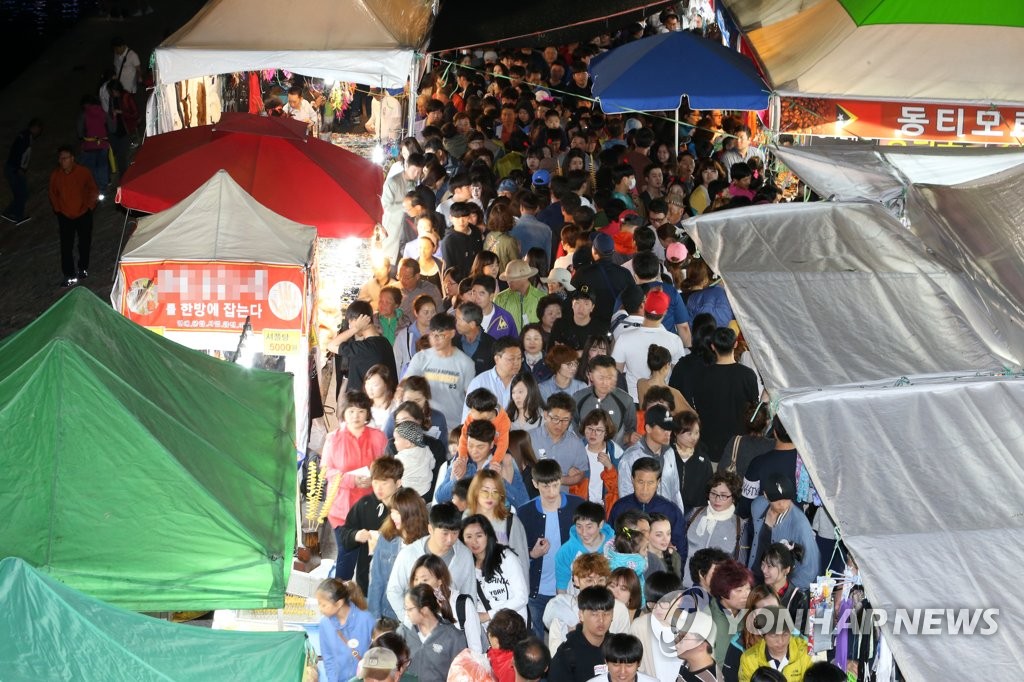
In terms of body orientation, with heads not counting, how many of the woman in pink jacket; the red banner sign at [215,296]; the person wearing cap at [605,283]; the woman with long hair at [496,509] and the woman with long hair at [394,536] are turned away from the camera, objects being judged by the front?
1

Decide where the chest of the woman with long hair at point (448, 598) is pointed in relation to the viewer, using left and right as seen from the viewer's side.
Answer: facing the viewer and to the left of the viewer

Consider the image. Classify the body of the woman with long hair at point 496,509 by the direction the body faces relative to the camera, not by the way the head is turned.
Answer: toward the camera

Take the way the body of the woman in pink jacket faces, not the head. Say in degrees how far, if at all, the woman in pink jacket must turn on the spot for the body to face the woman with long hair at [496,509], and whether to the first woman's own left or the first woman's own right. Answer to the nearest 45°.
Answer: approximately 45° to the first woman's own left

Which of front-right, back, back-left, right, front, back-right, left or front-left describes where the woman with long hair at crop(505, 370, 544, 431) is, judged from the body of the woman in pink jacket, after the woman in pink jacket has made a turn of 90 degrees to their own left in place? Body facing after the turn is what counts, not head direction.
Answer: front

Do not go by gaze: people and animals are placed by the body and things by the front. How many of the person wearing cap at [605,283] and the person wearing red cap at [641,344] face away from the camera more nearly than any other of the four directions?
2

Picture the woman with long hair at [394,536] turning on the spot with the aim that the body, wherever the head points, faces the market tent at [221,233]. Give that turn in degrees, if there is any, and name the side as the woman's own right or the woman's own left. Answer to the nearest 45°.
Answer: approximately 90° to the woman's own right

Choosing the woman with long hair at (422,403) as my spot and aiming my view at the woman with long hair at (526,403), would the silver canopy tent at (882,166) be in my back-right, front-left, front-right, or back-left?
front-left

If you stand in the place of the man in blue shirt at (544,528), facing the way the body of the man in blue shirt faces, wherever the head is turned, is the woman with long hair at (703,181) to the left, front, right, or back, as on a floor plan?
back

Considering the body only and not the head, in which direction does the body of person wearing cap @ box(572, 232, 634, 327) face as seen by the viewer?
away from the camera

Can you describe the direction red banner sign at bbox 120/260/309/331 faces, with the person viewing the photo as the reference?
facing the viewer

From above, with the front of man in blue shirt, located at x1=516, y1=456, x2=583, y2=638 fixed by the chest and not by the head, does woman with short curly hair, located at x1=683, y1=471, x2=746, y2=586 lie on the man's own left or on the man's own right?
on the man's own left

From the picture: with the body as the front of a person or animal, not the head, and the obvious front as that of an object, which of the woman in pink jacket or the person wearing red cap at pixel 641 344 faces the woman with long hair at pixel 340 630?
the woman in pink jacket
